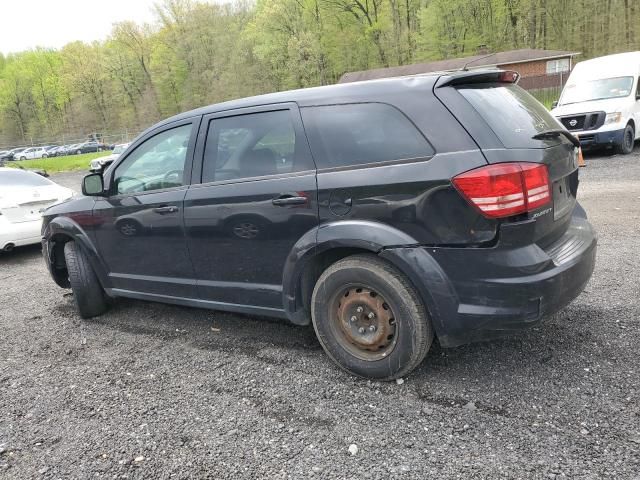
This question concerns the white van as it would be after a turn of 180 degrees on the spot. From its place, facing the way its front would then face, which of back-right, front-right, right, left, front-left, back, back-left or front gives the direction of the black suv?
back-right

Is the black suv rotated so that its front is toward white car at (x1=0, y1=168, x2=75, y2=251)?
yes

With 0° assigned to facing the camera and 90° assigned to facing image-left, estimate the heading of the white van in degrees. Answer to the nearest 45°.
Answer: approximately 45°

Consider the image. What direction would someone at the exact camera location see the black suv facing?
facing away from the viewer and to the left of the viewer
